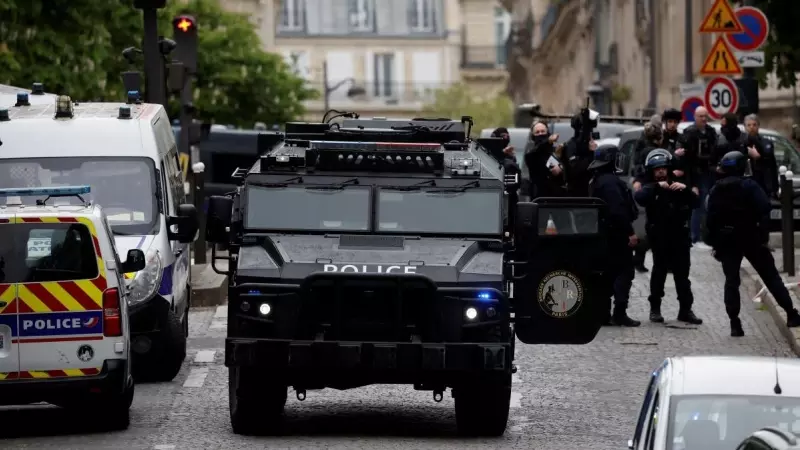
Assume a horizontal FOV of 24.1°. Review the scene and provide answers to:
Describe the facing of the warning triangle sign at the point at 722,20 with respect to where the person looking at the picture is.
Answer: facing the viewer

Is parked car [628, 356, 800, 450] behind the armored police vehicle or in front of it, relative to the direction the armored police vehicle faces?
in front

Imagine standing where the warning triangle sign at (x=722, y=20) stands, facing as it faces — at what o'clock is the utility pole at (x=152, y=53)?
The utility pole is roughly at 2 o'clock from the warning triangle sign.

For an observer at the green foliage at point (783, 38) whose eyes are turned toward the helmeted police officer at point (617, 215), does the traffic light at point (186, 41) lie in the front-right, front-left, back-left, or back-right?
front-right

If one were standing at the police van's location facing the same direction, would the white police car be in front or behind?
in front

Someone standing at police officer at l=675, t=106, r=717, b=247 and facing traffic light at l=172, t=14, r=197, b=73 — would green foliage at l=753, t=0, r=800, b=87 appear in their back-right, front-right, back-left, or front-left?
back-right

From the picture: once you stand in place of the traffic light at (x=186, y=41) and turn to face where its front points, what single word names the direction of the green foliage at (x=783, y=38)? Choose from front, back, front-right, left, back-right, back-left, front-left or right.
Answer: left

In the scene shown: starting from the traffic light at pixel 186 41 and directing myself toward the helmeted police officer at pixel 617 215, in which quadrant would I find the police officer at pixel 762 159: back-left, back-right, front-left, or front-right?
front-left

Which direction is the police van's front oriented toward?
toward the camera
